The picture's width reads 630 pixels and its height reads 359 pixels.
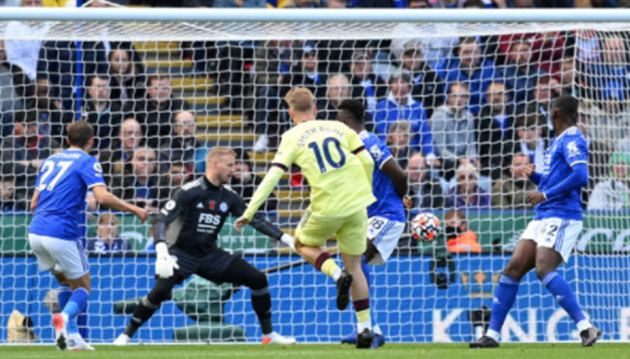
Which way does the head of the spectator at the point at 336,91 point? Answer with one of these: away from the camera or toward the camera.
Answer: toward the camera

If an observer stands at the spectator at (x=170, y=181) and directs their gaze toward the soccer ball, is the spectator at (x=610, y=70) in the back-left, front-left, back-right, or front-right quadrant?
front-left

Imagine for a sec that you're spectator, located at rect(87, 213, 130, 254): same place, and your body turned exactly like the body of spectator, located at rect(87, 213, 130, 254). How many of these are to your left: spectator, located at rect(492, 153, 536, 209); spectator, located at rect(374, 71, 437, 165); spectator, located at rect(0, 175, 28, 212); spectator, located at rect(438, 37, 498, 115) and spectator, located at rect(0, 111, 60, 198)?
3

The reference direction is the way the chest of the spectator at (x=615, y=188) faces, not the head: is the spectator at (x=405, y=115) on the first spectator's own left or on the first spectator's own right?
on the first spectator's own right

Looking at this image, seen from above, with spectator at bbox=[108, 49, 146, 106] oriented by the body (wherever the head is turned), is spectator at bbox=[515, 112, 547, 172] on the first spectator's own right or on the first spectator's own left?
on the first spectator's own left

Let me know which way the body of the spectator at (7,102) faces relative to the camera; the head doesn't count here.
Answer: toward the camera

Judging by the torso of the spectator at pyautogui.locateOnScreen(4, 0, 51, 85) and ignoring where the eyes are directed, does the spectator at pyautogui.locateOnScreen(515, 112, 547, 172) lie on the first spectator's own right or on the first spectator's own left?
on the first spectator's own left

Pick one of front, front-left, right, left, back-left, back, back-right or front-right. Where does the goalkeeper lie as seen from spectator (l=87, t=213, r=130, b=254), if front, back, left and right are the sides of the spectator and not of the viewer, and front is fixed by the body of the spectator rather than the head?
front-left

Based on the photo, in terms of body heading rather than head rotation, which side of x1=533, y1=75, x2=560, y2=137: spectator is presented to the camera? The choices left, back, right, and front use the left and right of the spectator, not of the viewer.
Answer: front

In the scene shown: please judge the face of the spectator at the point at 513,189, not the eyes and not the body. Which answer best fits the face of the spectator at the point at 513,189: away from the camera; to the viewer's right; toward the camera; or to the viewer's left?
toward the camera

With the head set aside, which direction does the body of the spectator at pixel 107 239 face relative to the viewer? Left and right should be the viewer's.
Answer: facing the viewer

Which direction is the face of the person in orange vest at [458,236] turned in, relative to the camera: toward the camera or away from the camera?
toward the camera

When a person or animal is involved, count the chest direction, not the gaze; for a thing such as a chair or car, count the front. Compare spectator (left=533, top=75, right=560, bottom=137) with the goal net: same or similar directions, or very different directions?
same or similar directions
